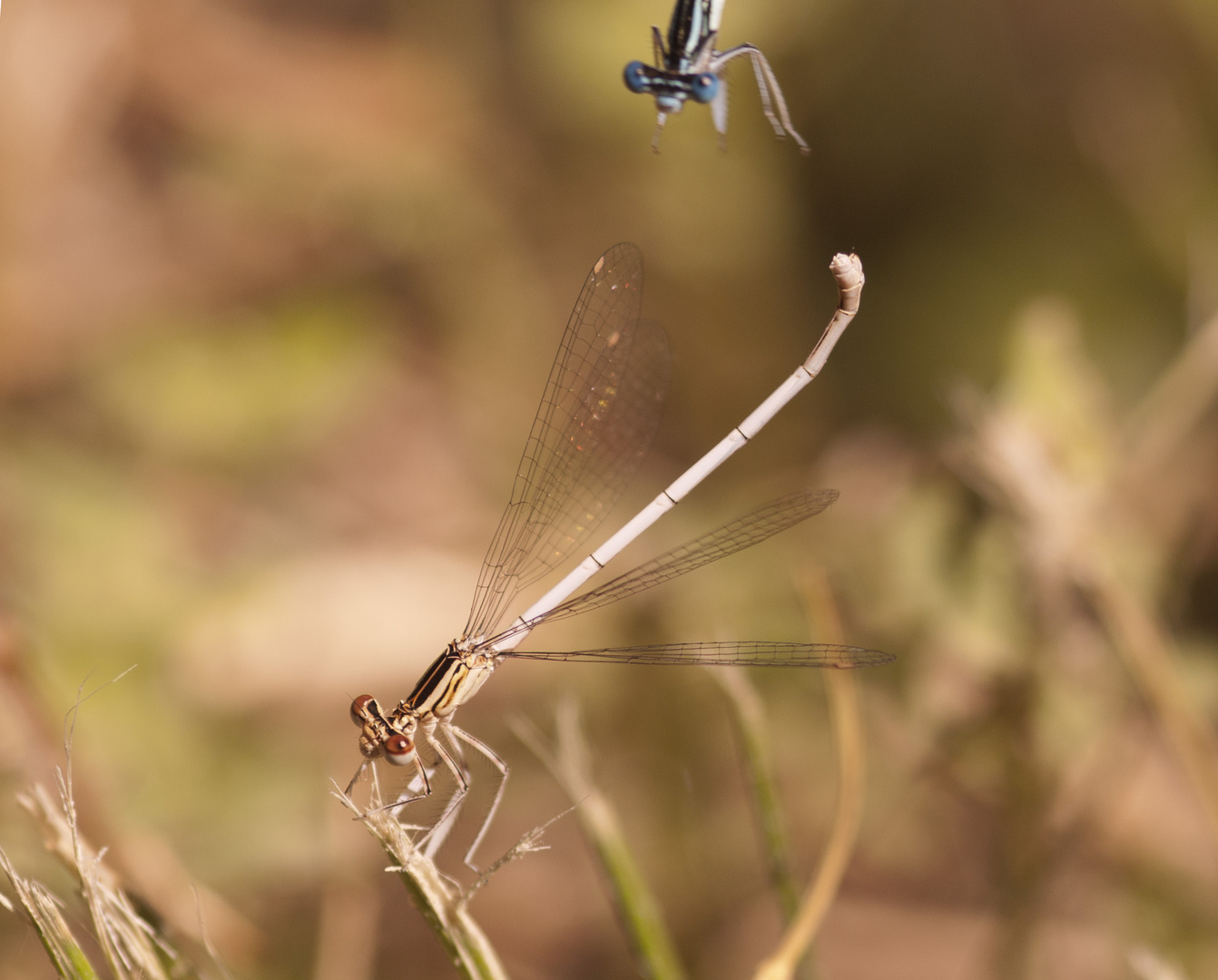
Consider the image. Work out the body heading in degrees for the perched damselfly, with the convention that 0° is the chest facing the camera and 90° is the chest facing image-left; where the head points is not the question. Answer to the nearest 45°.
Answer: approximately 45°

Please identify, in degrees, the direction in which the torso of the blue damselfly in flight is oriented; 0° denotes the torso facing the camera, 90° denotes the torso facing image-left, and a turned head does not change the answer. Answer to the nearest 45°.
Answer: approximately 0°

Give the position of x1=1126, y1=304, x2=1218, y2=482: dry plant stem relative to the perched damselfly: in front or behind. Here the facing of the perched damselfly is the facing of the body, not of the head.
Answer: behind

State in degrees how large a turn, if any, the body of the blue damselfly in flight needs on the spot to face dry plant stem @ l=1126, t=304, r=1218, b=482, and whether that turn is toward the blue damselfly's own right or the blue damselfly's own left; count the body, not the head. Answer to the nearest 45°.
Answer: approximately 135° to the blue damselfly's own left
